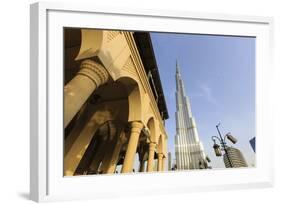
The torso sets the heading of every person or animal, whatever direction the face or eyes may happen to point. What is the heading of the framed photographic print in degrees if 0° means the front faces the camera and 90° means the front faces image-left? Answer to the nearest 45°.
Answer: approximately 315°
